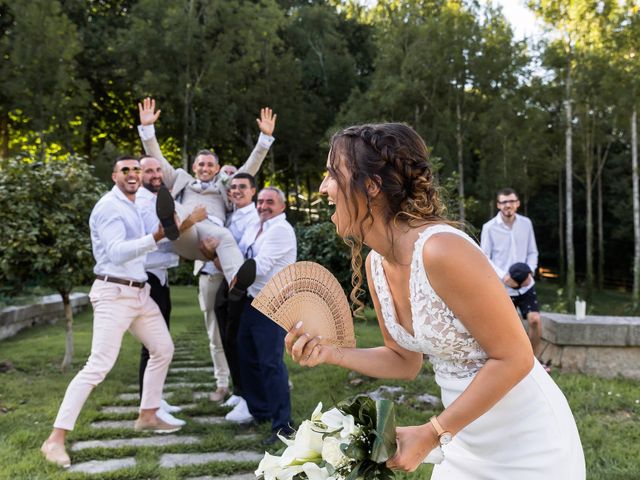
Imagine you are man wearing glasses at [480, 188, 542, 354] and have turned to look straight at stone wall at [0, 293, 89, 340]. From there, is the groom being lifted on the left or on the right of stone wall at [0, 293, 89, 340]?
left

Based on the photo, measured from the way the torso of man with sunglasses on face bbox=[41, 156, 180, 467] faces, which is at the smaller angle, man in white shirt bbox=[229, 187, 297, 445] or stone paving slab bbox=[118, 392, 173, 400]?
the man in white shirt

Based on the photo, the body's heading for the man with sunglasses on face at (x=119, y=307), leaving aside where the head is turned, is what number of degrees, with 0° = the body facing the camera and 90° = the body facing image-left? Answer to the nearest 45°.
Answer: approximately 315°

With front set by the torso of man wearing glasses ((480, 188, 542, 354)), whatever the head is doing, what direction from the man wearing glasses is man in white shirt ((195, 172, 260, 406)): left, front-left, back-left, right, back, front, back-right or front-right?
front-right

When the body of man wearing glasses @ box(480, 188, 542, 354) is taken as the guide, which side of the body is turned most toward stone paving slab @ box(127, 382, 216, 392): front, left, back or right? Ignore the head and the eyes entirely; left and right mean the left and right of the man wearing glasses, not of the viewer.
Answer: right

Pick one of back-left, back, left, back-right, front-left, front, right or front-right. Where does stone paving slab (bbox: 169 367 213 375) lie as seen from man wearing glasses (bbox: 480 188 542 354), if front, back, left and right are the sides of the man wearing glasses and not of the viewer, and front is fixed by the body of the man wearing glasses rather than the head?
right

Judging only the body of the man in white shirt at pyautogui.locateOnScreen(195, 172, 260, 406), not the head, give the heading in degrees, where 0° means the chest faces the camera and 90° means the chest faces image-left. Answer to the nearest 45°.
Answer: approximately 45°

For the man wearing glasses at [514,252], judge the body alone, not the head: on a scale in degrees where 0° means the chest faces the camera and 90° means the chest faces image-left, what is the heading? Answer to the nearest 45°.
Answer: approximately 0°

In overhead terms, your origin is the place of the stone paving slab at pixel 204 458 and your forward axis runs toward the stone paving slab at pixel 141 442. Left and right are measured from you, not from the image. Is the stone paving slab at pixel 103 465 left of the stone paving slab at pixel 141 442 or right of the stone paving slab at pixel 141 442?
left

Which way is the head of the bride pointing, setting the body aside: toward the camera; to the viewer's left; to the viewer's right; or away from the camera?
to the viewer's left

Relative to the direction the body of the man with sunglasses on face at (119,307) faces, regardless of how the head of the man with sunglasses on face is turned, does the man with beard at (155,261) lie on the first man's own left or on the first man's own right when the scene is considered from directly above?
on the first man's own left

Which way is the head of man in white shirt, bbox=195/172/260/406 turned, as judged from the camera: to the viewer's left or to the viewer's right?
to the viewer's left

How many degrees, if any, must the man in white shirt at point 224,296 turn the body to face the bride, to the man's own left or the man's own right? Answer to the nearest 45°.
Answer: approximately 45° to the man's own left

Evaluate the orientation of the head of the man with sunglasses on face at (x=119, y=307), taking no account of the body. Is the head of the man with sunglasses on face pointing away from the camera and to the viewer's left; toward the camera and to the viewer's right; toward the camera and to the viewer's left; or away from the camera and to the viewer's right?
toward the camera and to the viewer's right

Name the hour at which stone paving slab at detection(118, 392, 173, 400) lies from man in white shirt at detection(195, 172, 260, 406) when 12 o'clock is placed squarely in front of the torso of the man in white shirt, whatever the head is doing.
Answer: The stone paving slab is roughly at 2 o'clock from the man in white shirt.
